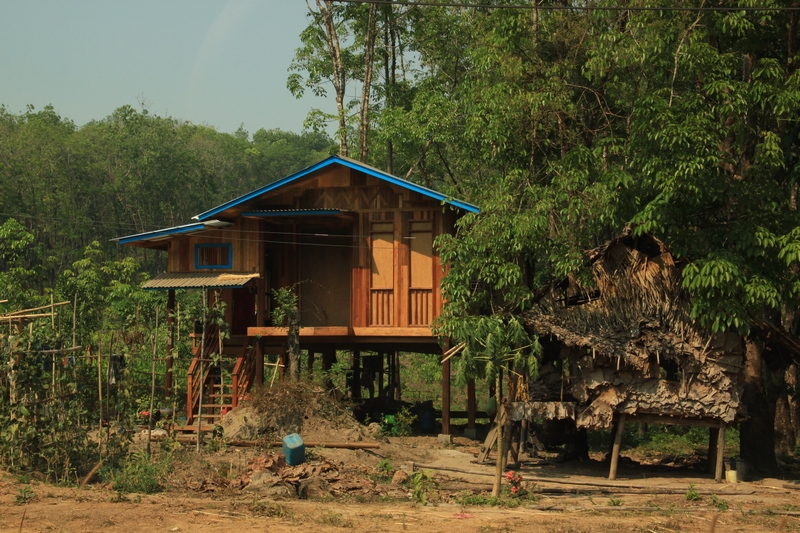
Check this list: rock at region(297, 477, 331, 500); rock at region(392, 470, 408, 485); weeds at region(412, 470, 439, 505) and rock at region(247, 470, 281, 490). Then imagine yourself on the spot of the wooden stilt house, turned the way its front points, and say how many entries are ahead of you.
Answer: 4

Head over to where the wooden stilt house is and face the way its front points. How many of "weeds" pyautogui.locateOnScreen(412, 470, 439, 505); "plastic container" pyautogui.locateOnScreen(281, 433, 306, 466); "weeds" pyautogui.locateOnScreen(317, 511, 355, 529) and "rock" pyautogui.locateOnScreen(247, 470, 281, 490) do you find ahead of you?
4

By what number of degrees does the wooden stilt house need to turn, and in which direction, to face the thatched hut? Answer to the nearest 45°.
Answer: approximately 45° to its left

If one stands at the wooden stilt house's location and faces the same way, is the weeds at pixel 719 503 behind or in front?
in front

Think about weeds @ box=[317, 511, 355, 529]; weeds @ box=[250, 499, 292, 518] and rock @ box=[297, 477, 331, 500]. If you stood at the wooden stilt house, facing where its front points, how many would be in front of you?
3

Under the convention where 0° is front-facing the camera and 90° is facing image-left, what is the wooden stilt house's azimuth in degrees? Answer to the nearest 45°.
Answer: approximately 0°

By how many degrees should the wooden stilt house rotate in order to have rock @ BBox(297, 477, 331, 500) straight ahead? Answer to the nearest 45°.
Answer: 0° — it already faces it

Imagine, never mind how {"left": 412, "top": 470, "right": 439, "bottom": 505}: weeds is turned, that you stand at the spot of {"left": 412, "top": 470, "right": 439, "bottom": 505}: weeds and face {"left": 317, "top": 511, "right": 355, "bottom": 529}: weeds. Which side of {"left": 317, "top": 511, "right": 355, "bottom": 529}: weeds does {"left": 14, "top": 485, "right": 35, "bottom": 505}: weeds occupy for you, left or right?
right

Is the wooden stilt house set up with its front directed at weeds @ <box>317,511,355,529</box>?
yes

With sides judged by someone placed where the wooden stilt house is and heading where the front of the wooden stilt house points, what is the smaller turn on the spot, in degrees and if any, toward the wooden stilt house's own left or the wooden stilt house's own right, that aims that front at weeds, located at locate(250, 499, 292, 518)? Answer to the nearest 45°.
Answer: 0° — it already faces it

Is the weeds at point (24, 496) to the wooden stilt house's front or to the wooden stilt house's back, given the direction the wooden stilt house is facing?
to the front

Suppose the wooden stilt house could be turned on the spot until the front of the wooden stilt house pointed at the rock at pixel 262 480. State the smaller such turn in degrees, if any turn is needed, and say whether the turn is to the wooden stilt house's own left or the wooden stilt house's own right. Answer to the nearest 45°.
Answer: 0° — it already faces it
